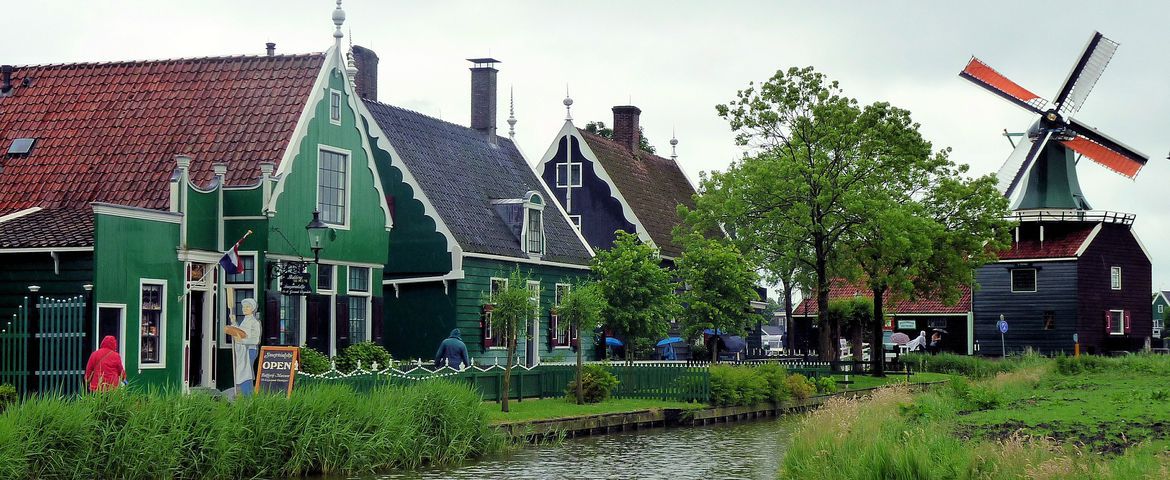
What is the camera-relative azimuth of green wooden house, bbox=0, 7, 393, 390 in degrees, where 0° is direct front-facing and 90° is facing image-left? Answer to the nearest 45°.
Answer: approximately 315°

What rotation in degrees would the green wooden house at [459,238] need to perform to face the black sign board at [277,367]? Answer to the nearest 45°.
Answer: approximately 45° to its right

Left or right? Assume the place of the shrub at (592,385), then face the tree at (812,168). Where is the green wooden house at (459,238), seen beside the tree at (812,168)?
left

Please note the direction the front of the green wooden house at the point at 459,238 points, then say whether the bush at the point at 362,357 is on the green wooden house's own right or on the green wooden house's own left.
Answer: on the green wooden house's own right

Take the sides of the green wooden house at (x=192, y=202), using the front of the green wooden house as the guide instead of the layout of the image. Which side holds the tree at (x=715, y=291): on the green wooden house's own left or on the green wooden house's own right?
on the green wooden house's own left

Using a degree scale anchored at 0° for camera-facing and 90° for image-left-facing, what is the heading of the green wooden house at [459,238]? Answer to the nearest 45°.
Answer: approximately 315°

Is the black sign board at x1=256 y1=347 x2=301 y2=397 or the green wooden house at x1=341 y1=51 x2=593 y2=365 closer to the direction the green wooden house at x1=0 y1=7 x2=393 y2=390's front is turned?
the black sign board

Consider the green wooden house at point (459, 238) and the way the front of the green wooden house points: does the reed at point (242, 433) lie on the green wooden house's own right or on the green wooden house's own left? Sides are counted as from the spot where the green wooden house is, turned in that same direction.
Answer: on the green wooden house's own right
